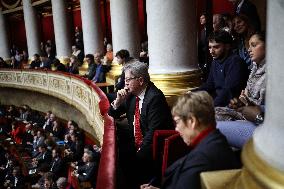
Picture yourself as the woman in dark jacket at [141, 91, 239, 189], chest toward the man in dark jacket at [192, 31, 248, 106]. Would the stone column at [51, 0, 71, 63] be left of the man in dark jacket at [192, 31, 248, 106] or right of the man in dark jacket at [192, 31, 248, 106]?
left

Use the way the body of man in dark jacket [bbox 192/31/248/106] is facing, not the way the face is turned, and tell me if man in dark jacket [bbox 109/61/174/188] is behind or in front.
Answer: in front

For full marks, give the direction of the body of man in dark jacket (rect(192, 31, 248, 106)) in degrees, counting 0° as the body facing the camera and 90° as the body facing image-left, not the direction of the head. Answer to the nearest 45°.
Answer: approximately 45°

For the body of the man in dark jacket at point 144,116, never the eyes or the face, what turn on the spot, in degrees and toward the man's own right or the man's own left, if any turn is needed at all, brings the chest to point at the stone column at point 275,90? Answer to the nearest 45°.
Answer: approximately 45° to the man's own left

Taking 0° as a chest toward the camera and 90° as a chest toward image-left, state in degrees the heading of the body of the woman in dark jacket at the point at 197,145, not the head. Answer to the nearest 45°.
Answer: approximately 90°

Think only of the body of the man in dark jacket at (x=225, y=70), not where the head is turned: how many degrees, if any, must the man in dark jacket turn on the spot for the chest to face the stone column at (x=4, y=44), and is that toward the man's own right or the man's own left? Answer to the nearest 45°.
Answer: approximately 90° to the man's own right

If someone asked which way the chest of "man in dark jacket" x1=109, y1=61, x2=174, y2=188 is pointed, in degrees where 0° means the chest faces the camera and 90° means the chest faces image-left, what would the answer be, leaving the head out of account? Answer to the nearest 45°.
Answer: approximately 45°

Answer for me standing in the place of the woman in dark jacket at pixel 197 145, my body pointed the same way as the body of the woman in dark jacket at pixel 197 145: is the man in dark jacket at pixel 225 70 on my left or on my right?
on my right

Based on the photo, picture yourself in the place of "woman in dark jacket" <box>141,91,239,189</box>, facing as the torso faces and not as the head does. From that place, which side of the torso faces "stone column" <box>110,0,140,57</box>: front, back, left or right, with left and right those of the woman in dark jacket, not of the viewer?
right

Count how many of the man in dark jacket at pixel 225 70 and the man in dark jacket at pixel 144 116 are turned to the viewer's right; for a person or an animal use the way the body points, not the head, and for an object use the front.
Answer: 0

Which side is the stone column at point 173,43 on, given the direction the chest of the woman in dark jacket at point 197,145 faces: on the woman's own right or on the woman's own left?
on the woman's own right

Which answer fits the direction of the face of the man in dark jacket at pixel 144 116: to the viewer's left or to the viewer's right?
to the viewer's left

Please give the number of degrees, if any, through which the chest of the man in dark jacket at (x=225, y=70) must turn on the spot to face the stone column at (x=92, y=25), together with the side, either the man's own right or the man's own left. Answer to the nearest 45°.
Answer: approximately 90° to the man's own right

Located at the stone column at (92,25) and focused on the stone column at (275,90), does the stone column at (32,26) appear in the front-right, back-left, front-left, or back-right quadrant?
back-right
